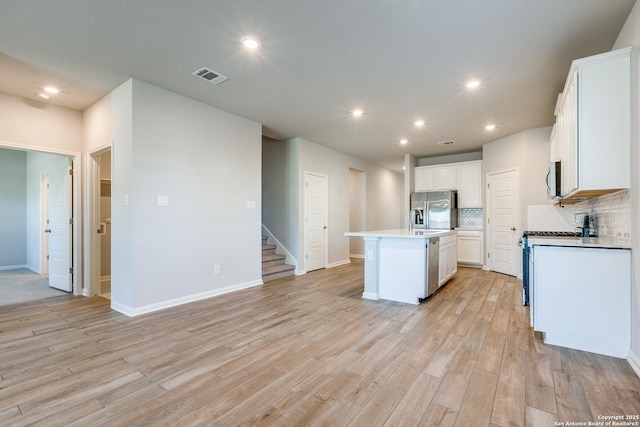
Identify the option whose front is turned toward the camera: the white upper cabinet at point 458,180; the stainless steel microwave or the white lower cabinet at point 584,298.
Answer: the white upper cabinet

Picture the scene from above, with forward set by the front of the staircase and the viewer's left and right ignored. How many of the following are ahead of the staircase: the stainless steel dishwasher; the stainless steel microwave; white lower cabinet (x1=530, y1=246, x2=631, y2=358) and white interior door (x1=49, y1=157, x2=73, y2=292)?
3

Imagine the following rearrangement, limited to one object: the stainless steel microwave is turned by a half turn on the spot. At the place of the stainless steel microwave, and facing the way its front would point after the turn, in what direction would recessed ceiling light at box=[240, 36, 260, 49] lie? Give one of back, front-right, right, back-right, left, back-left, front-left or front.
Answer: back-right

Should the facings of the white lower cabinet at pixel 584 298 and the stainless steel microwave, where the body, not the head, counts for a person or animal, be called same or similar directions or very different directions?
same or similar directions

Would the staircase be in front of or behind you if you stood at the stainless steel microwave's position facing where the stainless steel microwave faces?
in front

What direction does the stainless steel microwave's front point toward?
to the viewer's left

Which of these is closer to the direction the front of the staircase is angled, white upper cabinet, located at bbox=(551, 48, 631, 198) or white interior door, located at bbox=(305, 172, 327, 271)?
the white upper cabinet

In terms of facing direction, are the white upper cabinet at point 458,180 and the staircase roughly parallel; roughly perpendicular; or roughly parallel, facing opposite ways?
roughly perpendicular

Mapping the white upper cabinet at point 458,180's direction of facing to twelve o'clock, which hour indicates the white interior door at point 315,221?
The white interior door is roughly at 2 o'clock from the white upper cabinet.

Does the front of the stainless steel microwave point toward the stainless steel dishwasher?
yes

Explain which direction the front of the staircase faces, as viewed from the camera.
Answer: facing the viewer and to the right of the viewer

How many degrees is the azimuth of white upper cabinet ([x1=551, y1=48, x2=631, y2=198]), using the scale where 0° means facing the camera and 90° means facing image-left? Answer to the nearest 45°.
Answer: approximately 90°

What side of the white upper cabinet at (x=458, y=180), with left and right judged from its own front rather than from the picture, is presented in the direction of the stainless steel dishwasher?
front

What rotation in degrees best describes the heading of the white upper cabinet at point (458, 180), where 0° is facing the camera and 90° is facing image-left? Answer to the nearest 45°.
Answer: approximately 0°
